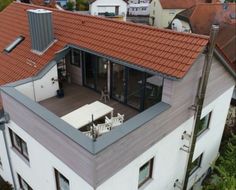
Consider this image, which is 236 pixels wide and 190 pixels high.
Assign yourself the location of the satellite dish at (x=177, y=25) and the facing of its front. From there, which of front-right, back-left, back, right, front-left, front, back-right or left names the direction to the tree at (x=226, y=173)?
front-left

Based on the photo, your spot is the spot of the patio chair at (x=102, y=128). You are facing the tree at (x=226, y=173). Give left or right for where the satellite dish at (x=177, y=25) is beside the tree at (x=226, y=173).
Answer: left

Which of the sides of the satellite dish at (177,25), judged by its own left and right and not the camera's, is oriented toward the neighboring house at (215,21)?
left

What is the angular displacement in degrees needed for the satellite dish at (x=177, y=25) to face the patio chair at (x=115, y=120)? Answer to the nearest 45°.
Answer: approximately 45° to its left

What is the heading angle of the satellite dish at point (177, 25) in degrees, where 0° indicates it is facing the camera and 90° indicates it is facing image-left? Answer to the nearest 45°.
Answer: approximately 45°

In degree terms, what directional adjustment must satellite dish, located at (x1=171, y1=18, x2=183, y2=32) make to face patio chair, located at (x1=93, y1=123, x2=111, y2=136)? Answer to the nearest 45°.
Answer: approximately 45° to its left
